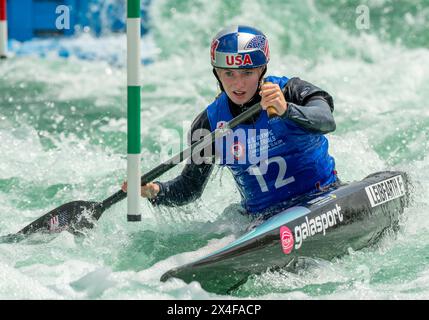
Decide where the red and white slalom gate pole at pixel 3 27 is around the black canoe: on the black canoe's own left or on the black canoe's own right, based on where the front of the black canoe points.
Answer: on the black canoe's own right

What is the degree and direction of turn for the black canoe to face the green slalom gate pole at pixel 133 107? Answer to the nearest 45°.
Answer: approximately 45° to its right

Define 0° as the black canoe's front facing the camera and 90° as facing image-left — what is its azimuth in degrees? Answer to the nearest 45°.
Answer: approximately 45°
